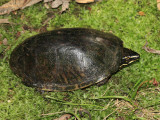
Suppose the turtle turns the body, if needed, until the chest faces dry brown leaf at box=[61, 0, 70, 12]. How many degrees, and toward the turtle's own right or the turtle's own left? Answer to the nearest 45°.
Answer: approximately 90° to the turtle's own left

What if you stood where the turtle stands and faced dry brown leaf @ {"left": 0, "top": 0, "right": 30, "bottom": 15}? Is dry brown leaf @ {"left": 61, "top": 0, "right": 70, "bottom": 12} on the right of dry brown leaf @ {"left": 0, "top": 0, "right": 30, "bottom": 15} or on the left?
right

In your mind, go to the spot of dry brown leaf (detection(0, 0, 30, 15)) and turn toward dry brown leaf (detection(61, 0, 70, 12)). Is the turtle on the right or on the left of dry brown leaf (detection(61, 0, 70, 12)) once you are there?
right

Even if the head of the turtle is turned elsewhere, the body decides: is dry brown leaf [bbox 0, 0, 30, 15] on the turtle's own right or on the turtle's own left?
on the turtle's own left

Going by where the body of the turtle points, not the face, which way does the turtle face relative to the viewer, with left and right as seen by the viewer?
facing to the right of the viewer
